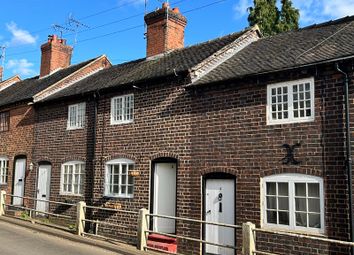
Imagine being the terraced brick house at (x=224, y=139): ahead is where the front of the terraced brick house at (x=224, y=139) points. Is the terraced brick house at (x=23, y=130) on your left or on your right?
on your right

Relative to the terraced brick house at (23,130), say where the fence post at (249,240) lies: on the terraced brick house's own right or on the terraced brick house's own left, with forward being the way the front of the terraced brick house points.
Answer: on the terraced brick house's own left

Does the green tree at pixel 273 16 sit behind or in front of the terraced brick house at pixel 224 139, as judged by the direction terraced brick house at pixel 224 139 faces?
behind

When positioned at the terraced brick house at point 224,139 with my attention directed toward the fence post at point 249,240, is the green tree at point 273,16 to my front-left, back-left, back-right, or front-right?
back-left

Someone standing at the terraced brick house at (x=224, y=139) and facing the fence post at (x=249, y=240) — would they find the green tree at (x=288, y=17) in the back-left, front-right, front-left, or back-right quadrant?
back-left

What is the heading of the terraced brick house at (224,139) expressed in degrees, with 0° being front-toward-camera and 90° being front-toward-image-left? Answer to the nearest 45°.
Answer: approximately 45°

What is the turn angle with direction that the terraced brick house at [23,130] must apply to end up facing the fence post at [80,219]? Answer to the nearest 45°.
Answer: approximately 45° to its left

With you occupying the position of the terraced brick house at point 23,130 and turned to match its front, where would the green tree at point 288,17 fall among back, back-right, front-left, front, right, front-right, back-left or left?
back-left

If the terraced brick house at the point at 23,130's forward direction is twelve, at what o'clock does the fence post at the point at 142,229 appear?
The fence post is roughly at 10 o'clock from the terraced brick house.

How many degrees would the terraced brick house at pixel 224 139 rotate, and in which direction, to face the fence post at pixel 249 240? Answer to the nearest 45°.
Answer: approximately 45° to its left

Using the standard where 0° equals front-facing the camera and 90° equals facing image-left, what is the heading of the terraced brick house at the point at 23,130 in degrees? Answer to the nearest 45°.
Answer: approximately 45°

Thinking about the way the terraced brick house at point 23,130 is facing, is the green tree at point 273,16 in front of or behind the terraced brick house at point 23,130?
behind

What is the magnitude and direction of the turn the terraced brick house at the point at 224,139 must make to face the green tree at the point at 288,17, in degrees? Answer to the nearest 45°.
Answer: approximately 135° to its right
